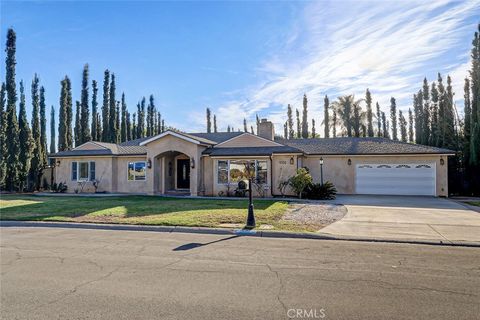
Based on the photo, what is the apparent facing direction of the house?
toward the camera

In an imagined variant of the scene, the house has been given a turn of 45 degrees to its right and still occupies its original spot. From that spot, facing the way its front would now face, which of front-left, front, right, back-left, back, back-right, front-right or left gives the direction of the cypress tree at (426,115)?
back

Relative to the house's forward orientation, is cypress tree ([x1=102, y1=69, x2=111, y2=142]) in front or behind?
behind

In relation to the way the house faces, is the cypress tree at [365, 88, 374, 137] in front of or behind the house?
behind

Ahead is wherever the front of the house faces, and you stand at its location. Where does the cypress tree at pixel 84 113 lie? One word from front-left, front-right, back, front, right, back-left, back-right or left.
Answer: back-right

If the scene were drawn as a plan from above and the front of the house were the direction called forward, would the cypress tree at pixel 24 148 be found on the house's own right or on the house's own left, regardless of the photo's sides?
on the house's own right

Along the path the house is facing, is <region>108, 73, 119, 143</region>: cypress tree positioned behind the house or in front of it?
behind

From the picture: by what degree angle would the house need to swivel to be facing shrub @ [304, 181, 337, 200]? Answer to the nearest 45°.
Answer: approximately 45° to its left

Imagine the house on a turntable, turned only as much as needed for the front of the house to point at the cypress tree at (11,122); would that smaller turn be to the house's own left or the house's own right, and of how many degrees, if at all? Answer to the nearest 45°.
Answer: approximately 90° to the house's own right

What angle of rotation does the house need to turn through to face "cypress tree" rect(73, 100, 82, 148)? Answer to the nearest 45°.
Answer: approximately 135° to its right
